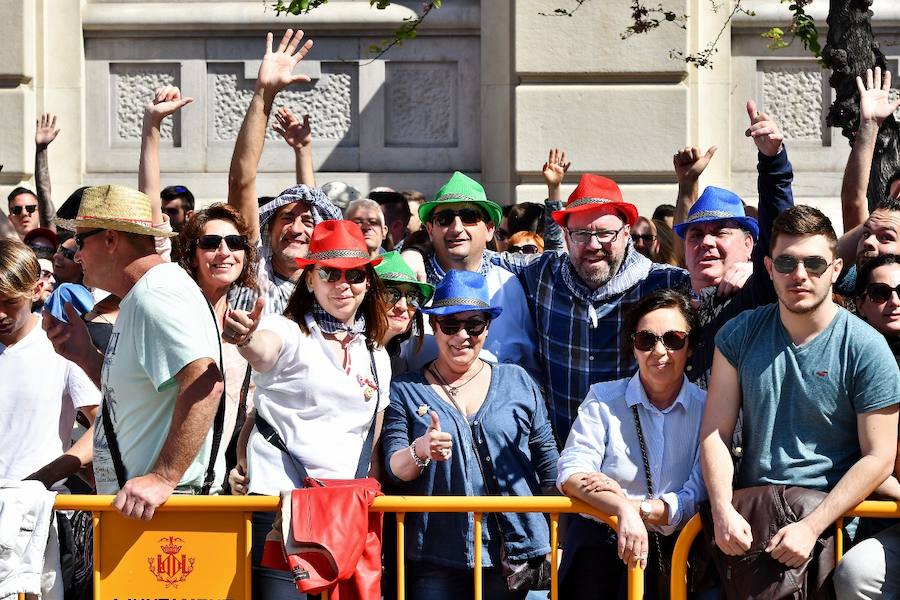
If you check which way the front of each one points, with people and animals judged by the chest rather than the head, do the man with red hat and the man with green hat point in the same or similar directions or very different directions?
same or similar directions

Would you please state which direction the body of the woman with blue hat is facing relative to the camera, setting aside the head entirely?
toward the camera

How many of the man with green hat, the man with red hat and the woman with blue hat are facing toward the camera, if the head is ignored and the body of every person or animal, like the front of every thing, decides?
3

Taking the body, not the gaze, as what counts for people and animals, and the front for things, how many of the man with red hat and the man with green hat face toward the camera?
2

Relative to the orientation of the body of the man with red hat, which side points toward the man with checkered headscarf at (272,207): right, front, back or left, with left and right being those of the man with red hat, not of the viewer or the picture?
right

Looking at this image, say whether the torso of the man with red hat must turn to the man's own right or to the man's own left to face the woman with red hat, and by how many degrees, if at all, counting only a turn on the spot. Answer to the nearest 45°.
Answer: approximately 45° to the man's own right

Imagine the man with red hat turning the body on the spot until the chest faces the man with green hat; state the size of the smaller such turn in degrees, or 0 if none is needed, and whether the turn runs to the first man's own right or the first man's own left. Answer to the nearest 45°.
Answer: approximately 135° to the first man's own right

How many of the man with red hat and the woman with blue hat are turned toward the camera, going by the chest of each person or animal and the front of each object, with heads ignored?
2

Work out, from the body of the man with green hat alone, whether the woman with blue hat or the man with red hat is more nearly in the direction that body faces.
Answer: the woman with blue hat

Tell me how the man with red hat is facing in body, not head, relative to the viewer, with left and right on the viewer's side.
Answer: facing the viewer

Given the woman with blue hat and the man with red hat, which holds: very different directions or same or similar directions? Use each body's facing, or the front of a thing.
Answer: same or similar directions

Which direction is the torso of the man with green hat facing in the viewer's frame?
toward the camera
